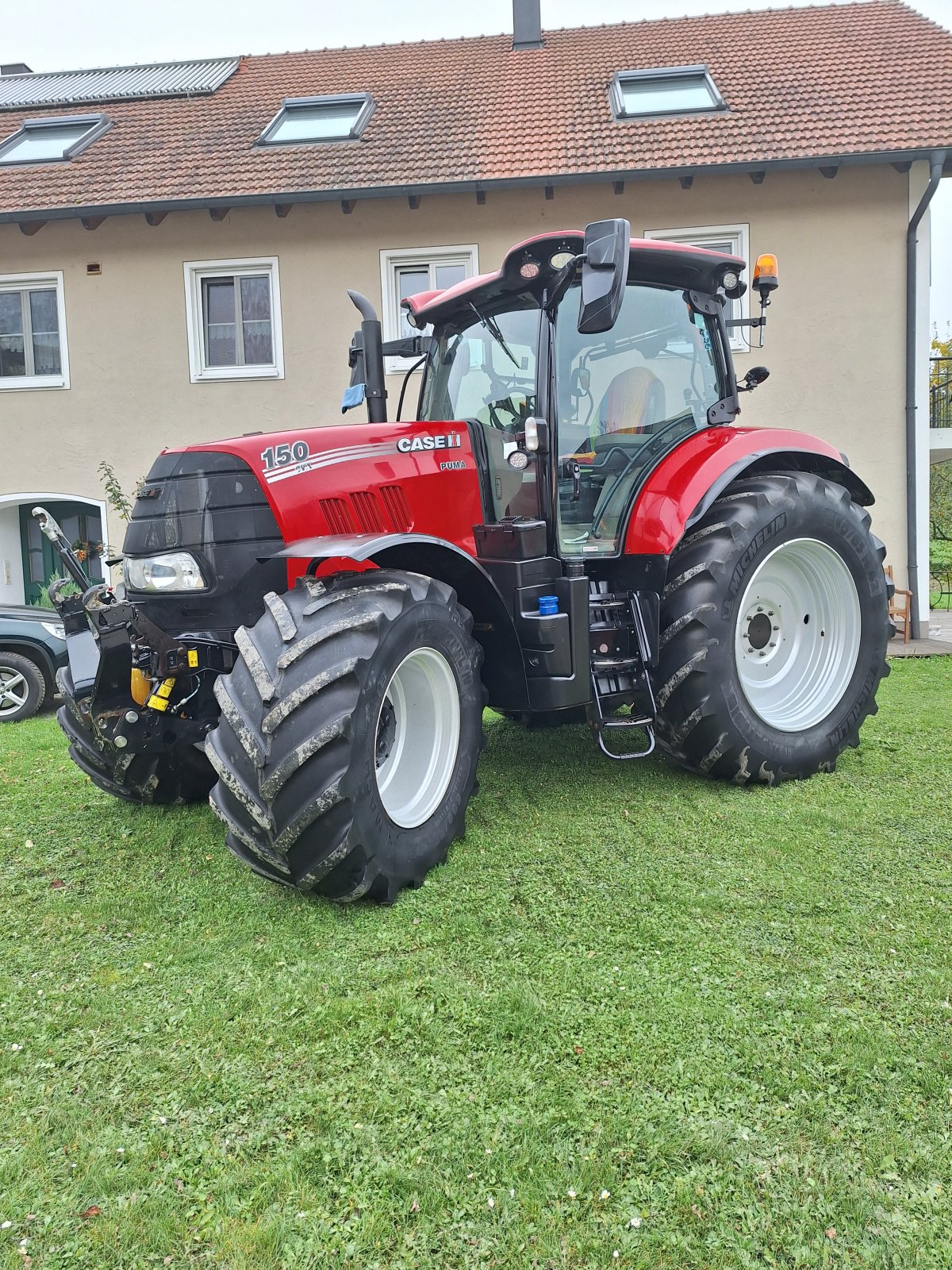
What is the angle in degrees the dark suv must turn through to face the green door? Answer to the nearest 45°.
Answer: approximately 90° to its left

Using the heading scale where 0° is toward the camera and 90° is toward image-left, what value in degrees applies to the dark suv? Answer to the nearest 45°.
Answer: approximately 270°

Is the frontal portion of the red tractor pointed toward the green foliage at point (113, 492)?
no

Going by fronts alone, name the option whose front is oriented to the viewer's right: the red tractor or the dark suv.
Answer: the dark suv

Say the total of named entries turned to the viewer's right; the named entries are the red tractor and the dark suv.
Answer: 1

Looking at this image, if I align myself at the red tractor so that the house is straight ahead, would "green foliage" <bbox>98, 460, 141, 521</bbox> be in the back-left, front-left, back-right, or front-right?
front-left

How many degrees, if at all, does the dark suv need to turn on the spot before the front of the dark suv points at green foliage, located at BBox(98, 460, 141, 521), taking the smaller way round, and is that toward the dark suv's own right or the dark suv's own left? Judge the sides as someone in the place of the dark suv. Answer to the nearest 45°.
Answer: approximately 90° to the dark suv's own left

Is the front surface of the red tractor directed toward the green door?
no

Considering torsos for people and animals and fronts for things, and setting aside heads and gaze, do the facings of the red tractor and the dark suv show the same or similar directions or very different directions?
very different directions

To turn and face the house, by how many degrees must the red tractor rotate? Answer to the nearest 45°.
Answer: approximately 135° to its right
